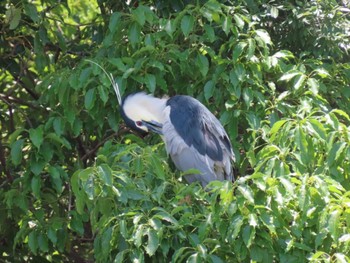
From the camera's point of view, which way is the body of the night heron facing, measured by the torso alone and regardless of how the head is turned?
to the viewer's left
